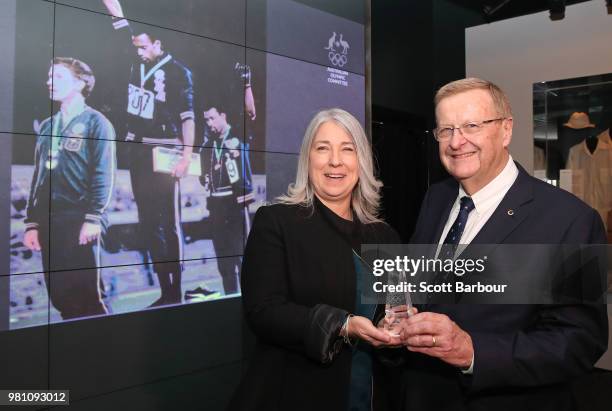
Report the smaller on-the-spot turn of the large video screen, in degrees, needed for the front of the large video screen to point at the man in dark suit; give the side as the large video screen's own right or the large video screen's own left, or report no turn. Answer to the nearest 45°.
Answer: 0° — it already faces them

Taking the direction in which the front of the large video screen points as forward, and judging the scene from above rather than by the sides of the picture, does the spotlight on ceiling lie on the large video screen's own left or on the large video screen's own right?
on the large video screen's own left

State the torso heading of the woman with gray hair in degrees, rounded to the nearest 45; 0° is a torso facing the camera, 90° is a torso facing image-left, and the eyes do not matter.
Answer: approximately 315°

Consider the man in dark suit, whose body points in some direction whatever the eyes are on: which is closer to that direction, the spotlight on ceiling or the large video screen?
the large video screen

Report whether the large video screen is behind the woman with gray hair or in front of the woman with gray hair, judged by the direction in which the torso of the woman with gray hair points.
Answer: behind

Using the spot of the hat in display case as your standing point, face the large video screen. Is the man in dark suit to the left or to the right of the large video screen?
left

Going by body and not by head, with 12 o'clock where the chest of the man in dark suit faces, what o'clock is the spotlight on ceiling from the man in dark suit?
The spotlight on ceiling is roughly at 5 o'clock from the man in dark suit.

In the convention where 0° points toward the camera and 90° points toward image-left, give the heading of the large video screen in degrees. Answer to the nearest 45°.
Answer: approximately 315°
